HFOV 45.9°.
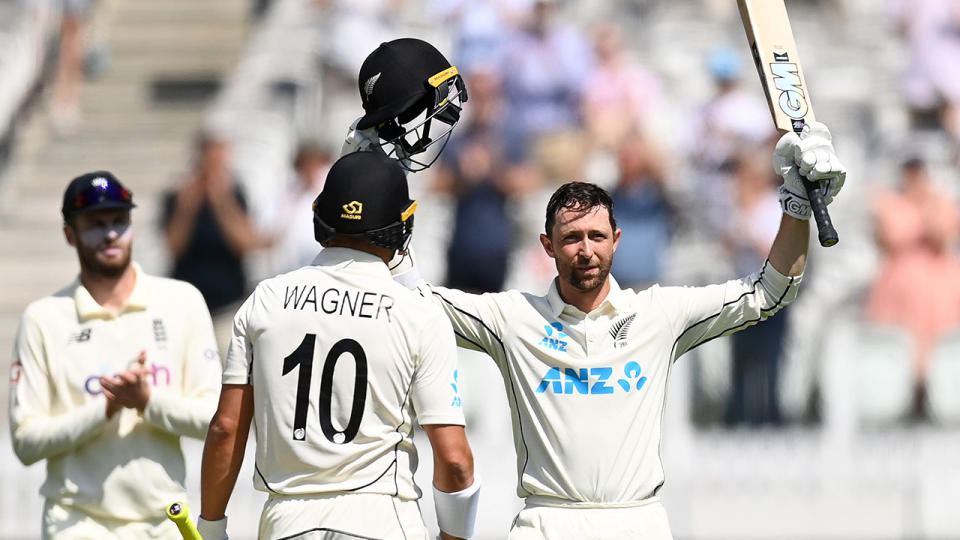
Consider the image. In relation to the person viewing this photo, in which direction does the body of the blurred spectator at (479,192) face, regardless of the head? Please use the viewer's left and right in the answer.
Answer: facing the viewer

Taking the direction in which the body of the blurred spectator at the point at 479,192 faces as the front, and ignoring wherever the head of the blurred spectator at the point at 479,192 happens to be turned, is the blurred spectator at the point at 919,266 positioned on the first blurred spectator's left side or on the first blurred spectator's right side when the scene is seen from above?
on the first blurred spectator's left side

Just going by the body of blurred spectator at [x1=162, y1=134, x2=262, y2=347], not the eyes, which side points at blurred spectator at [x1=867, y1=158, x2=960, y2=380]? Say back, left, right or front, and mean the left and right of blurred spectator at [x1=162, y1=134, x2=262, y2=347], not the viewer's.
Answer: left

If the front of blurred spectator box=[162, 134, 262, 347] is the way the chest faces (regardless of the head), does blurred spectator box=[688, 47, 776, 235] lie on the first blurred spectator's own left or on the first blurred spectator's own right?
on the first blurred spectator's own left

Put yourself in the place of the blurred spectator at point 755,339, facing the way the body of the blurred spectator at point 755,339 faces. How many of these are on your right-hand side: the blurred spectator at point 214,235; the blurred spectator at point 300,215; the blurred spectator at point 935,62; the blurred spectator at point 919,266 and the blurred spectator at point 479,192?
3

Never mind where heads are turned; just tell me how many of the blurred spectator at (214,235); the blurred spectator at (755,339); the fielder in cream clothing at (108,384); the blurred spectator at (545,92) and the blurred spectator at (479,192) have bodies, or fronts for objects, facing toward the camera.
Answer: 5

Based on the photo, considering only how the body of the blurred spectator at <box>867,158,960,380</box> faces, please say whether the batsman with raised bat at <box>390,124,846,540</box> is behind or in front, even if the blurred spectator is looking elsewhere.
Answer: in front

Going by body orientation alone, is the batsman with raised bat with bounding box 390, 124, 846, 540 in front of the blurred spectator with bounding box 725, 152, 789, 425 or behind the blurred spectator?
in front

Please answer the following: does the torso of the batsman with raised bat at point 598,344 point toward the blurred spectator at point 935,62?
no

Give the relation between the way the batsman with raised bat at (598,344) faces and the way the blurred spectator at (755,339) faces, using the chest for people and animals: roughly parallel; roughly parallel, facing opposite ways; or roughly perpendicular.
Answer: roughly parallel

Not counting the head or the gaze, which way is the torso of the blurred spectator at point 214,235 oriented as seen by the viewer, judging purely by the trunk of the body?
toward the camera

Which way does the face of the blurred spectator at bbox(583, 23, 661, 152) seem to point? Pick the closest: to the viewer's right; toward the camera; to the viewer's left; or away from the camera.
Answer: toward the camera

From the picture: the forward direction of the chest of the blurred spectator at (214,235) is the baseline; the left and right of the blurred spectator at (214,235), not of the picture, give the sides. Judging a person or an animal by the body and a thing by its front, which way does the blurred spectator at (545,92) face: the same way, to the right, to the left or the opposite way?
the same way

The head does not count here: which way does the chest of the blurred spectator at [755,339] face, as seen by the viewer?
toward the camera

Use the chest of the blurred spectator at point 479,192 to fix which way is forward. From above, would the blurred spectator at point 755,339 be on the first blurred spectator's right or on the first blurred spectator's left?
on the first blurred spectator's left
